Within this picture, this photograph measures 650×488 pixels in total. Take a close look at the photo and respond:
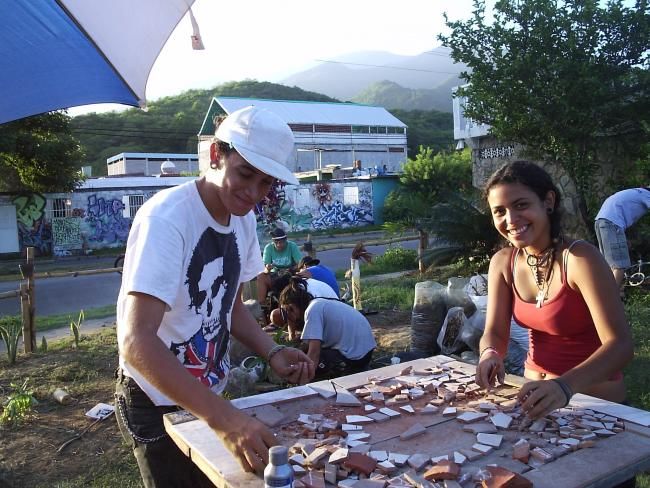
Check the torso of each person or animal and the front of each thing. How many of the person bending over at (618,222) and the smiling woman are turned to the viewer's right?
1

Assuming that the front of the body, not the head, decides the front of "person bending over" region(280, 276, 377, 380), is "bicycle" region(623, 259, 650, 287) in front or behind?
behind

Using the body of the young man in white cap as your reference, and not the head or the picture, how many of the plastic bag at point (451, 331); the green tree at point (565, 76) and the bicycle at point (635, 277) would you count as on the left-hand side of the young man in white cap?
3

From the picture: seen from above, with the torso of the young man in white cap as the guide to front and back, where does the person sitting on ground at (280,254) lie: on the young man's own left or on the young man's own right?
on the young man's own left

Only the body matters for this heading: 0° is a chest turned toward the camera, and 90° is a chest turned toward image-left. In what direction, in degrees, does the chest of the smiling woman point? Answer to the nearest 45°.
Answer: approximately 45°

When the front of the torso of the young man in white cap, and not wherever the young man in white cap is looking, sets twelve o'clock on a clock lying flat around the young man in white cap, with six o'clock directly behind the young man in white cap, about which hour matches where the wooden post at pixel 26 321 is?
The wooden post is roughly at 7 o'clock from the young man in white cap.

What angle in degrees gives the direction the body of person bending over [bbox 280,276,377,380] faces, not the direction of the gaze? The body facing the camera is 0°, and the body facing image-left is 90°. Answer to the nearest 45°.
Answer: approximately 90°

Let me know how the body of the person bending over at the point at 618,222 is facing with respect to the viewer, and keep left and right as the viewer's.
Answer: facing to the right of the viewer

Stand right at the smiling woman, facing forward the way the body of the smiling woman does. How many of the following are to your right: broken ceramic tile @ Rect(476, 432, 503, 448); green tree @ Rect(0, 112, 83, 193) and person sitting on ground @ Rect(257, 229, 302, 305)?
2

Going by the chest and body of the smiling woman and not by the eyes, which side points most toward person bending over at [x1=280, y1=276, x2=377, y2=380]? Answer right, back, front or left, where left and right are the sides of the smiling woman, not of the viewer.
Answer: right
